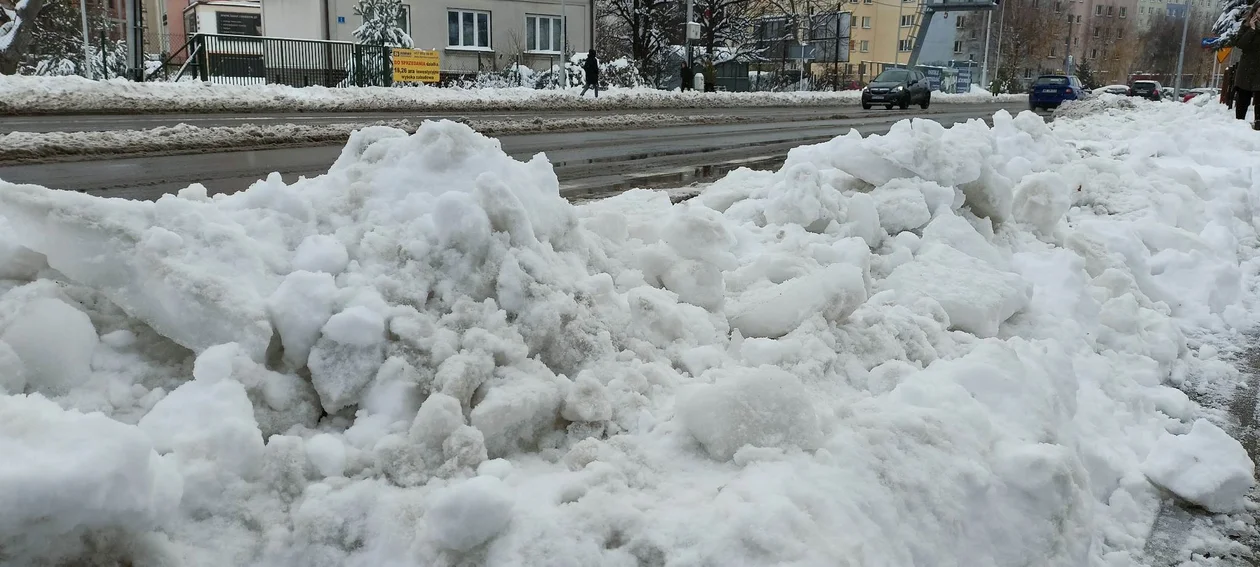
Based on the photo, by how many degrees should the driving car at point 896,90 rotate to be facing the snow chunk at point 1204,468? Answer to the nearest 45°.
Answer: approximately 45° to its left

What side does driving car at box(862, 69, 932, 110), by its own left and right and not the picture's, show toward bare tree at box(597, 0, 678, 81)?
right

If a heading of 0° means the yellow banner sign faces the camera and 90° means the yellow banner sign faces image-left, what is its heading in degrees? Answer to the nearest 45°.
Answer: approximately 0°

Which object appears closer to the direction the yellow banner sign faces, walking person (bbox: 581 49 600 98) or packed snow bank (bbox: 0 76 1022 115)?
the packed snow bank

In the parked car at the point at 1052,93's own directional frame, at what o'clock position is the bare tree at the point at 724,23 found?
The bare tree is roughly at 8 o'clock from the parked car.

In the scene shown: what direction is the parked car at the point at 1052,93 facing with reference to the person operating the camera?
facing away from the viewer and to the right of the viewer

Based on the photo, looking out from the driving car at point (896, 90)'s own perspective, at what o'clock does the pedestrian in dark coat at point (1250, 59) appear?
The pedestrian in dark coat is roughly at 10 o'clock from the driving car.

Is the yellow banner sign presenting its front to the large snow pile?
yes

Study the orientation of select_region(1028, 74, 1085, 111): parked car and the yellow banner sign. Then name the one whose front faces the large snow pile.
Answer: the yellow banner sign

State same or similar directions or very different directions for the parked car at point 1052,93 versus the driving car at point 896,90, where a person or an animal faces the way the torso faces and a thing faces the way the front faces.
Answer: very different directions
